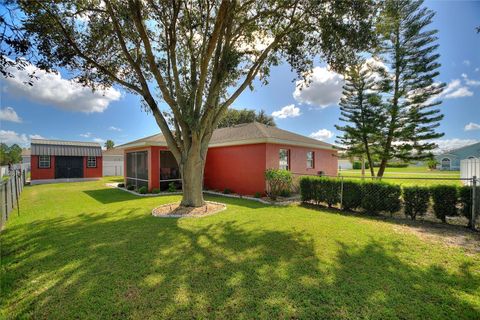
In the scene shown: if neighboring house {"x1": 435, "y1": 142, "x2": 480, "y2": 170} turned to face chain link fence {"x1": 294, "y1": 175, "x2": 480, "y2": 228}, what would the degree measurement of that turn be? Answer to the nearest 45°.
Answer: approximately 45° to its left

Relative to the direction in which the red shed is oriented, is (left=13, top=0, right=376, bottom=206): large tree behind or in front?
in front

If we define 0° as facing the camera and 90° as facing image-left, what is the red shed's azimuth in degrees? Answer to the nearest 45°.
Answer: approximately 0°

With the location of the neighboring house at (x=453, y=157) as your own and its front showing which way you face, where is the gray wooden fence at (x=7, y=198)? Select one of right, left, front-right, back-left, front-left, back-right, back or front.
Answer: front-left

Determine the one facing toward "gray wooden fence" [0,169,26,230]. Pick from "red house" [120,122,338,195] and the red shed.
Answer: the red shed

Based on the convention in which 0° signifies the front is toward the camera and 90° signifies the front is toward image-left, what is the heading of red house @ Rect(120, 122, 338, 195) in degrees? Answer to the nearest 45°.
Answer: approximately 225°
